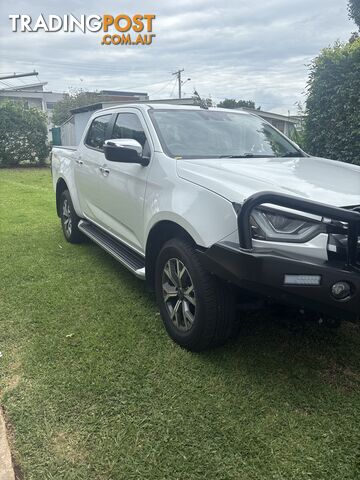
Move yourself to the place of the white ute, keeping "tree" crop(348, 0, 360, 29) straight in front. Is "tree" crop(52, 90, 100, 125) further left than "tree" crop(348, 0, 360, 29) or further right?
left

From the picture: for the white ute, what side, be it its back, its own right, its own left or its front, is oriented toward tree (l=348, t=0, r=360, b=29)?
left

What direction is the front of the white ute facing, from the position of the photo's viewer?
facing the viewer and to the right of the viewer

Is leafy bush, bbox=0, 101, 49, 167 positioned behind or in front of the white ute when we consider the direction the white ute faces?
behind

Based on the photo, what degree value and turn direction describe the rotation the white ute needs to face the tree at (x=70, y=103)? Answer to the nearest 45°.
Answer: approximately 135° to its left

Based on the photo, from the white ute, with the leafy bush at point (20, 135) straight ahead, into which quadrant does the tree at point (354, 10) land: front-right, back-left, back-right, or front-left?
front-right

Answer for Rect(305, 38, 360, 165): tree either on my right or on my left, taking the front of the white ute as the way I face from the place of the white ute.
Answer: on my left
